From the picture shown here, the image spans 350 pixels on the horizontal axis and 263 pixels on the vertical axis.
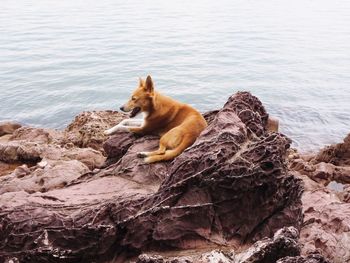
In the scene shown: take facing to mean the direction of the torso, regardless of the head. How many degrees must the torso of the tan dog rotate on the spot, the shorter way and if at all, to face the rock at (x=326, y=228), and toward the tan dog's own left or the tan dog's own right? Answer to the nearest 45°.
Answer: approximately 135° to the tan dog's own left

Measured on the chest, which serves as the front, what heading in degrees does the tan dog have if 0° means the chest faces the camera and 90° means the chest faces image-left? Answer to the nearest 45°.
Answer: approximately 90°

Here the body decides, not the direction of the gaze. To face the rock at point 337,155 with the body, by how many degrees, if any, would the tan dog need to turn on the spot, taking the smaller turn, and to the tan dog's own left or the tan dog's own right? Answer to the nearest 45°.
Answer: approximately 135° to the tan dog's own right

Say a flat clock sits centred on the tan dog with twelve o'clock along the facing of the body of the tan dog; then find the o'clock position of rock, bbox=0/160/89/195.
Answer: The rock is roughly at 12 o'clock from the tan dog.
